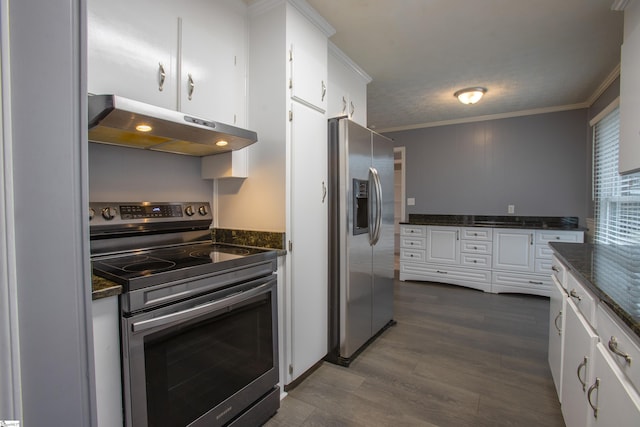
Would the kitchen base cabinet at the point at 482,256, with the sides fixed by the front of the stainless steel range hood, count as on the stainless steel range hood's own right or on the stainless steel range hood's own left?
on the stainless steel range hood's own left

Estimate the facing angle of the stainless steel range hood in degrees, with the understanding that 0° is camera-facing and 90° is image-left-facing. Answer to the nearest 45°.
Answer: approximately 315°

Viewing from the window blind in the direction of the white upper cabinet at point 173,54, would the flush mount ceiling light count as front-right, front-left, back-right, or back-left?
front-right

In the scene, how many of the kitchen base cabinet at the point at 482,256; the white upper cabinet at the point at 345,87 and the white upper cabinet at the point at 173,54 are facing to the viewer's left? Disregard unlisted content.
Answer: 0

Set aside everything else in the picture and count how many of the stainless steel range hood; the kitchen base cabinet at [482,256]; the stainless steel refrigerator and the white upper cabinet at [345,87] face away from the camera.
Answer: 0

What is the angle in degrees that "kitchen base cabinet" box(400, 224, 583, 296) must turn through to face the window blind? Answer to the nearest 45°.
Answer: approximately 90° to its left

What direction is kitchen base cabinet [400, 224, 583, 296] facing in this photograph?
toward the camera

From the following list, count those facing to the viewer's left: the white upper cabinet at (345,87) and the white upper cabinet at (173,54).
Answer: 0

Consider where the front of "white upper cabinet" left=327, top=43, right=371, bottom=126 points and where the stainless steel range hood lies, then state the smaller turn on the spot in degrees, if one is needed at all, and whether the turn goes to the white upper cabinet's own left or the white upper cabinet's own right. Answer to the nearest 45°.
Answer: approximately 90° to the white upper cabinet's own right

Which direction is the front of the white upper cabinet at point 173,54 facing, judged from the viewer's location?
facing the viewer and to the right of the viewer

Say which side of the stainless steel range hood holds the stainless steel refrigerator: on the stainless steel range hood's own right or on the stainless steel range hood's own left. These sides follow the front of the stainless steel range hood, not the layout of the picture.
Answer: on the stainless steel range hood's own left

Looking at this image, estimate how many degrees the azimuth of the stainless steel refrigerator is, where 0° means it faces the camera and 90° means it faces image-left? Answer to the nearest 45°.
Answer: approximately 315°

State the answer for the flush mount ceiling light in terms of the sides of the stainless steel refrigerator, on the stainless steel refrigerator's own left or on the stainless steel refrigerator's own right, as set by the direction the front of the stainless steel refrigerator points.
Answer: on the stainless steel refrigerator's own left

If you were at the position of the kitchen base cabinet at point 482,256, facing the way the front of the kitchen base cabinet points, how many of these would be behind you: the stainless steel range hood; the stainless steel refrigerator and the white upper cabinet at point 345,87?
0
